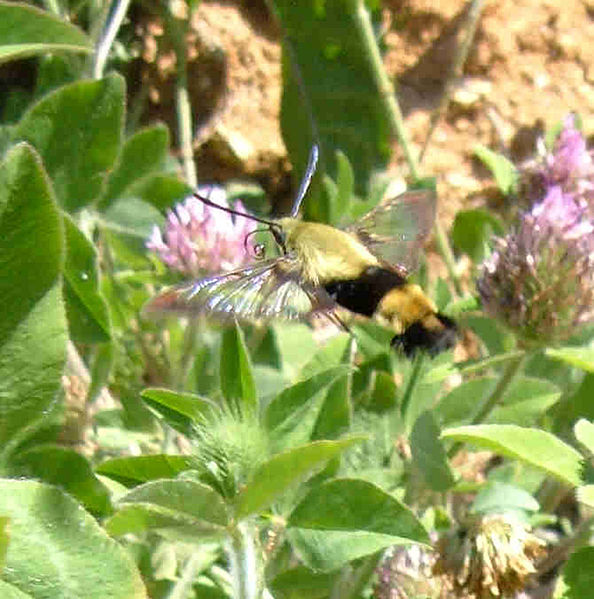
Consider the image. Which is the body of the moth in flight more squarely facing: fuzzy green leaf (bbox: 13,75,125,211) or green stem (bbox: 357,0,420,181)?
the fuzzy green leaf

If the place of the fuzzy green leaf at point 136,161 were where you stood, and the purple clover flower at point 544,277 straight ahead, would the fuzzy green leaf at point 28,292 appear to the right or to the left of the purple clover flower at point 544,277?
right

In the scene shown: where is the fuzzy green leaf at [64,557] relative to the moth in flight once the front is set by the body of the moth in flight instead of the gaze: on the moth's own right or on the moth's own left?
on the moth's own left

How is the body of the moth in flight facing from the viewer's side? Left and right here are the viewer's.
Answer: facing away from the viewer and to the left of the viewer
